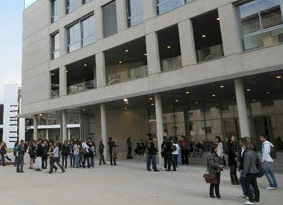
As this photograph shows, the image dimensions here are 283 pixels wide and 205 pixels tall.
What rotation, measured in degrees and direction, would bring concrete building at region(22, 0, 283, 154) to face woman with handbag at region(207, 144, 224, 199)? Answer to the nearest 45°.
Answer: approximately 45° to its left

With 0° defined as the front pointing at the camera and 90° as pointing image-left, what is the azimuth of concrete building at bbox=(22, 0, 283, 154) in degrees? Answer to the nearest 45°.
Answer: approximately 45°

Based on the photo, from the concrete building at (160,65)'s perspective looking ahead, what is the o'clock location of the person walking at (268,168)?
The person walking is roughly at 10 o'clock from the concrete building.
